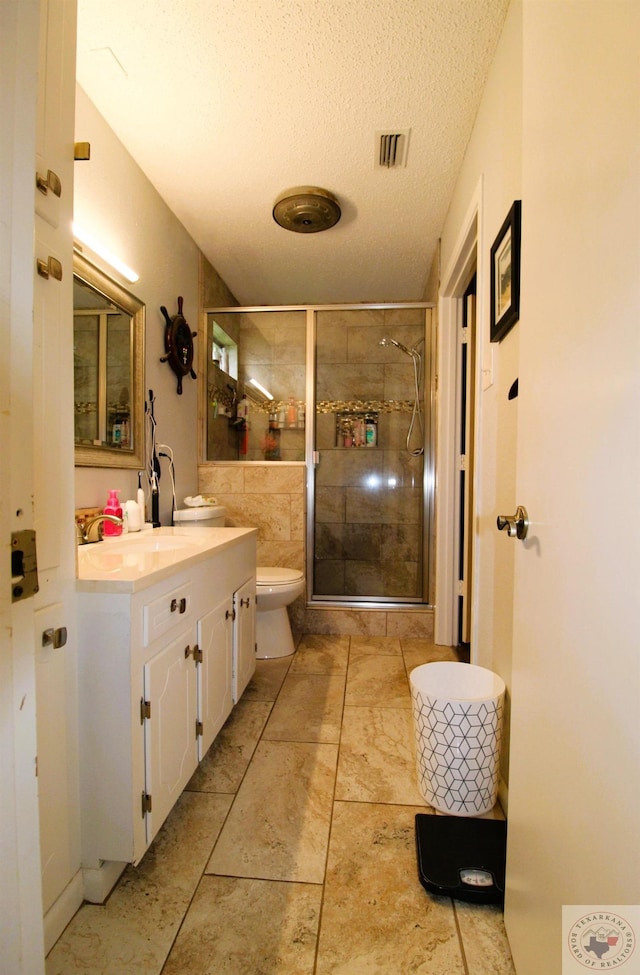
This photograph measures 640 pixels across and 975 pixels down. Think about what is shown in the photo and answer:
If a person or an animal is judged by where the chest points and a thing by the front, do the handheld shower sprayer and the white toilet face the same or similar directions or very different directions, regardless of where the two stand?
very different directions

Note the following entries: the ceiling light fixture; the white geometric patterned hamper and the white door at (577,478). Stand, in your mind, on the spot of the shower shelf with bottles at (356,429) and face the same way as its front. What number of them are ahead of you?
3

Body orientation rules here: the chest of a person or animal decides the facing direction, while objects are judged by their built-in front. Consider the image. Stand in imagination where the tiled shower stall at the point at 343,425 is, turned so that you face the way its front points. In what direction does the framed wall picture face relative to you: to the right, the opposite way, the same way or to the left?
to the right

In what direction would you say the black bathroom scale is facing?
toward the camera

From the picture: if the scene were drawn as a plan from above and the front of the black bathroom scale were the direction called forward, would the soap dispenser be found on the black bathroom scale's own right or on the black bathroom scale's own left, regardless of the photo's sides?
on the black bathroom scale's own right

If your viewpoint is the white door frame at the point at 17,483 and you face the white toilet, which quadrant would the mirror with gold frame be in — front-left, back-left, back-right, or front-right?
front-left

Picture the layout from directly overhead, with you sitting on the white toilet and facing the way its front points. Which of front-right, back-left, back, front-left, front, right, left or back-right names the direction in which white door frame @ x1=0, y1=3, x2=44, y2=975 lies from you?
right

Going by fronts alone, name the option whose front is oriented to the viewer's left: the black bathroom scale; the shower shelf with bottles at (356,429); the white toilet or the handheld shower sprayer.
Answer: the handheld shower sprayer

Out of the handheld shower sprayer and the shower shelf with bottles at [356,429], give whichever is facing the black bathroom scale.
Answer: the shower shelf with bottles

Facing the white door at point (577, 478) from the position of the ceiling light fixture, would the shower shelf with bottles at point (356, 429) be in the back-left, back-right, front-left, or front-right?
back-left

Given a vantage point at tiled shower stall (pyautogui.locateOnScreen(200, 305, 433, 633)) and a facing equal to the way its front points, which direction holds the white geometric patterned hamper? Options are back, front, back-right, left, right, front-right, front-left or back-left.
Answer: front

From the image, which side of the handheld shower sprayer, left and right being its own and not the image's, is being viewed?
left

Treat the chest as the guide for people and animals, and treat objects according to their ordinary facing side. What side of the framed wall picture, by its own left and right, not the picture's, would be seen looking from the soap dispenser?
front

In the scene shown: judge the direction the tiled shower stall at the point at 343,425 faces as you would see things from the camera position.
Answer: facing the viewer
